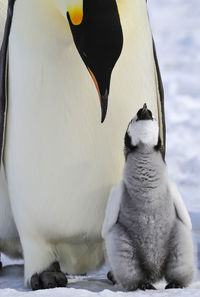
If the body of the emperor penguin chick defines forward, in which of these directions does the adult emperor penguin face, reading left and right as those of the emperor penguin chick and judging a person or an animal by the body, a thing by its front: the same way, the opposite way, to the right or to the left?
the same way

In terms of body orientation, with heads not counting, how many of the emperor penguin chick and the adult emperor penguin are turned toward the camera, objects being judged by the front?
2

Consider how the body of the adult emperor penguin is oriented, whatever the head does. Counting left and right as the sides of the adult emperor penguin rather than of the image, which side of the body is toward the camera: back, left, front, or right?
front

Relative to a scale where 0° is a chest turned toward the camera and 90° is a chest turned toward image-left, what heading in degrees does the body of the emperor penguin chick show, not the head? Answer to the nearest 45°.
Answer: approximately 0°
